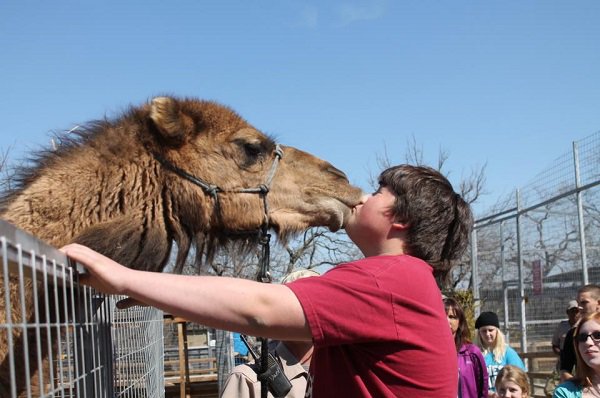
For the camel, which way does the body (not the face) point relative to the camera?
to the viewer's right

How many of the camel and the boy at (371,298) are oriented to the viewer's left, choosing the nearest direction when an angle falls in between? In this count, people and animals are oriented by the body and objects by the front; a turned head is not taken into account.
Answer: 1

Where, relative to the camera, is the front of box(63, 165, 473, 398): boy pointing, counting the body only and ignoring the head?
to the viewer's left

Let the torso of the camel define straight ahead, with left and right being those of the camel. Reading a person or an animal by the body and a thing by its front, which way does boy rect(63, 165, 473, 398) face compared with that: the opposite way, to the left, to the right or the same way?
the opposite way

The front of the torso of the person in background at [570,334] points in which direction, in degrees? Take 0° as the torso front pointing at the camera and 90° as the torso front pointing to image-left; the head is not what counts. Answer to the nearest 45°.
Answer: approximately 45°

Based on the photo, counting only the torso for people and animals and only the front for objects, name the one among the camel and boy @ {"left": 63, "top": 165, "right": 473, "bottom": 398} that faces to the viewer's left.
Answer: the boy

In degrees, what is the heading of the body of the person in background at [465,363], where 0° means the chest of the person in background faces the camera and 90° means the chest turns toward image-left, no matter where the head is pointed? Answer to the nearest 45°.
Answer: approximately 45°
